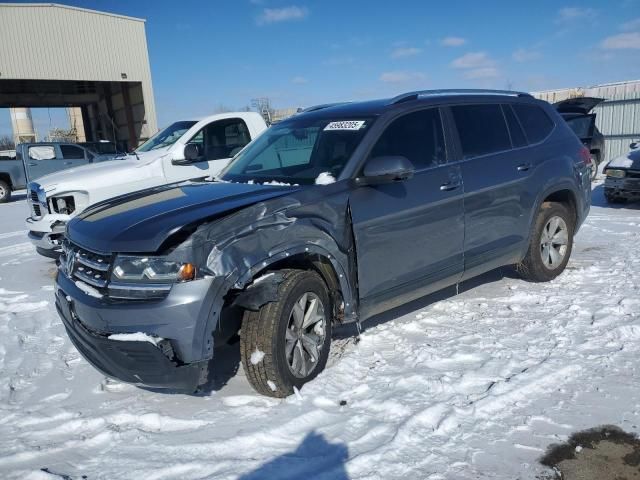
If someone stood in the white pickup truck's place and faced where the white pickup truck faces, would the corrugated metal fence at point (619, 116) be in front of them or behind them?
behind

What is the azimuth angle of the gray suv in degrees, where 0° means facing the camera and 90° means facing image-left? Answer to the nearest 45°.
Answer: approximately 45°

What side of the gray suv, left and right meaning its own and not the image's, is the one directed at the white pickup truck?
right

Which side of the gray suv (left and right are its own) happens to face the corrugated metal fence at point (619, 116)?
back

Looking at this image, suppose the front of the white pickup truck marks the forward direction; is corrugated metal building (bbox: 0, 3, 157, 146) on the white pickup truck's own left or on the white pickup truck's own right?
on the white pickup truck's own right
